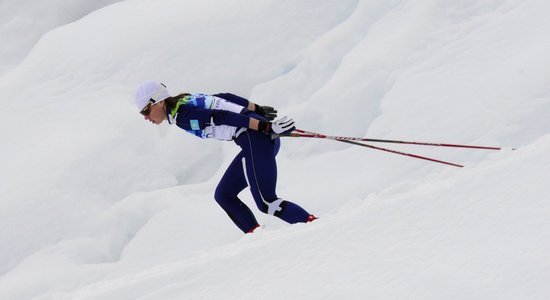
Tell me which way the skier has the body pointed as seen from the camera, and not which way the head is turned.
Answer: to the viewer's left

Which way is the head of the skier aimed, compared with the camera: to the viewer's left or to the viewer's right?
to the viewer's left
